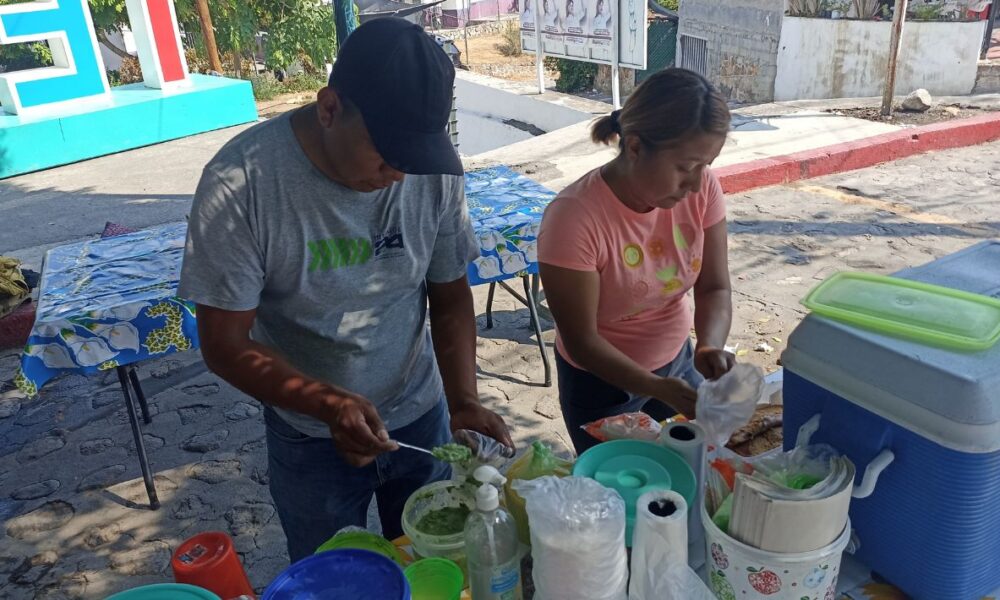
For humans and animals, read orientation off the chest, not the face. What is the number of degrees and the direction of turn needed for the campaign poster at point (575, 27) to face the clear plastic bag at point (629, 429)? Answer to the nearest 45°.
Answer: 0° — it already faces it

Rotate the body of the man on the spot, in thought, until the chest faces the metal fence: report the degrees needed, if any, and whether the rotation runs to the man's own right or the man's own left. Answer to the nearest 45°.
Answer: approximately 90° to the man's own left

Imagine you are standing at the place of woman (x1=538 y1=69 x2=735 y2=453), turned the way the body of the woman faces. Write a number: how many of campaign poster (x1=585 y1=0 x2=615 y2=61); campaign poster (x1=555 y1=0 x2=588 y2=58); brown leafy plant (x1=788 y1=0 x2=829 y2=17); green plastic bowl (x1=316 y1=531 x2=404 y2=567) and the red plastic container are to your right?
2

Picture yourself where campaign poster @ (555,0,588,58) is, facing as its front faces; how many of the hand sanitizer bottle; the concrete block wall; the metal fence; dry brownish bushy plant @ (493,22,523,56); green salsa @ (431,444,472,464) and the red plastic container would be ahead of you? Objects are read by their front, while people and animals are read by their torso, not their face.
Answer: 3

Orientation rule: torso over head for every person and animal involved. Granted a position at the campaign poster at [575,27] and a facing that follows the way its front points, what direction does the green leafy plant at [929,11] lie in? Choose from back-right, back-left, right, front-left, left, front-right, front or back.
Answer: left

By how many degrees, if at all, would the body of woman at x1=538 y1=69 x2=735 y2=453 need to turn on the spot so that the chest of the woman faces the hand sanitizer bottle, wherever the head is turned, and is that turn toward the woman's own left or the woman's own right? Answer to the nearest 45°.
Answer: approximately 45° to the woman's own right

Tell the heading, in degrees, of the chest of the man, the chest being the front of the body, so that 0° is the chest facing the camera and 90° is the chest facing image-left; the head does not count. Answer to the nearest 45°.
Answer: approximately 315°

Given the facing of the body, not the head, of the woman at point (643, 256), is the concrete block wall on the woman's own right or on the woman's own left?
on the woman's own left

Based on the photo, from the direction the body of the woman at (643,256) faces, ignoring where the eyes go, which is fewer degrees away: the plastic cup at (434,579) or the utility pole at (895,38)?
the plastic cup

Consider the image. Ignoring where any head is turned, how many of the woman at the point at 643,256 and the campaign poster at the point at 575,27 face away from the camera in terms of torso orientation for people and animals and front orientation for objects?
0

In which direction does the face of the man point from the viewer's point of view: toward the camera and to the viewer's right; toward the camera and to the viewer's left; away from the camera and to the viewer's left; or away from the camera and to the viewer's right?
toward the camera and to the viewer's right

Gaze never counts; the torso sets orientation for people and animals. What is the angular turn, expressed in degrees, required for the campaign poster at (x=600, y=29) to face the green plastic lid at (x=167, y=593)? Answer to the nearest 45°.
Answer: approximately 45° to its left

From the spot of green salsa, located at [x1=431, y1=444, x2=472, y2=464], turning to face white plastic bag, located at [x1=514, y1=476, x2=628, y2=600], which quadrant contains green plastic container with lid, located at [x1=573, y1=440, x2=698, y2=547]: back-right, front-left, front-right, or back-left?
front-left

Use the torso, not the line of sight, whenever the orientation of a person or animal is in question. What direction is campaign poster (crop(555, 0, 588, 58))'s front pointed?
toward the camera

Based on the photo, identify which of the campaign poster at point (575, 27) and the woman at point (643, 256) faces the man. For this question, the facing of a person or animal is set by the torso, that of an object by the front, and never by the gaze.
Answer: the campaign poster

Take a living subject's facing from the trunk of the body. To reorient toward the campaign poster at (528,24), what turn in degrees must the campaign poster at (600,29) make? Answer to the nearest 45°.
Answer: approximately 90° to its right
